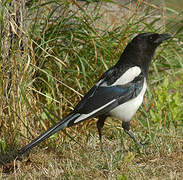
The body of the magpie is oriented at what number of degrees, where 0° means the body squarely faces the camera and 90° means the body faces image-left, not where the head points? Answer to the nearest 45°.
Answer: approximately 270°
